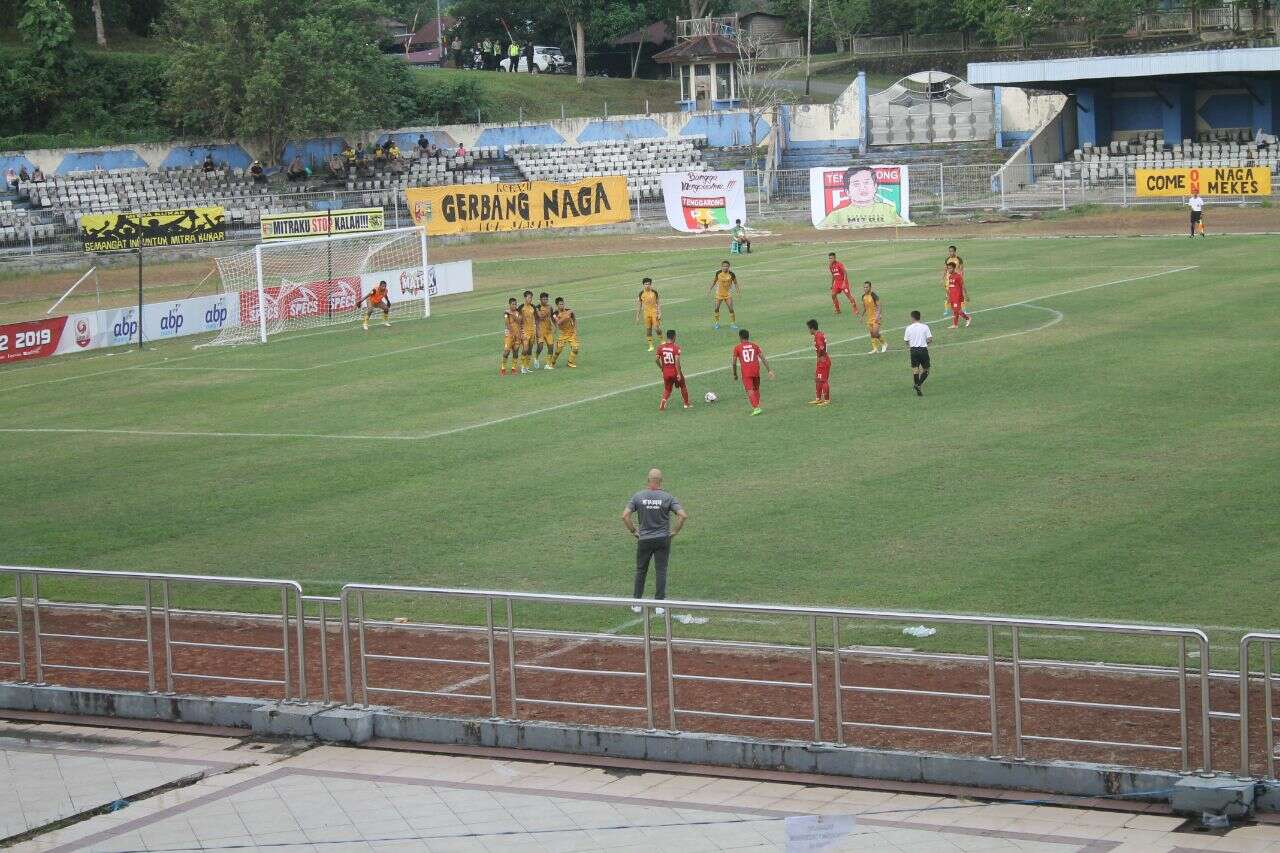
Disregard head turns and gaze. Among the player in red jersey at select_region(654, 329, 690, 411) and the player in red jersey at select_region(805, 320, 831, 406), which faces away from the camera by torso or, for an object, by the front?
the player in red jersey at select_region(654, 329, 690, 411)

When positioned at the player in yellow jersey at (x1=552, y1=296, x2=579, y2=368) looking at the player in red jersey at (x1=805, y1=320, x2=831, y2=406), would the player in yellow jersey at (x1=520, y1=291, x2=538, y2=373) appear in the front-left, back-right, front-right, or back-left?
back-right

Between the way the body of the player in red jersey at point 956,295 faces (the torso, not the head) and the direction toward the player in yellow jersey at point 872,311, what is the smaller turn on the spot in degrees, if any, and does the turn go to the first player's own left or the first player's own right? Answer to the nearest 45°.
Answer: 0° — they already face them

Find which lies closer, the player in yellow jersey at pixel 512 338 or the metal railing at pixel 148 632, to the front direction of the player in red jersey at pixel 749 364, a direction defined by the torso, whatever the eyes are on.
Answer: the player in yellow jersey

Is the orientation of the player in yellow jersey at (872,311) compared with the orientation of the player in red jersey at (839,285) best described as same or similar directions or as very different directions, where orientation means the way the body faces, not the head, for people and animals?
same or similar directions

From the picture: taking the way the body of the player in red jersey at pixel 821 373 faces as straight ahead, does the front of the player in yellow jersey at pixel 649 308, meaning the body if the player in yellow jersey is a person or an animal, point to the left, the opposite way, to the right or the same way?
to the left

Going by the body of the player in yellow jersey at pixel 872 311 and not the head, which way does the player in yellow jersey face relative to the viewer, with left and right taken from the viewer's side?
facing the viewer and to the left of the viewer

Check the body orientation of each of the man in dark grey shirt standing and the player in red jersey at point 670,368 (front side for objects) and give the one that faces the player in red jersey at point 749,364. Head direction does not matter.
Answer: the man in dark grey shirt standing

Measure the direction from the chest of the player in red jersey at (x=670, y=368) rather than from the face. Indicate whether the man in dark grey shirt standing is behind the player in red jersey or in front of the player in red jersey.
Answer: behind

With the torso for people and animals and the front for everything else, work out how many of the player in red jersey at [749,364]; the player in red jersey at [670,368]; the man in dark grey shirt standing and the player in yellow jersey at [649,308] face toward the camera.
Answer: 1

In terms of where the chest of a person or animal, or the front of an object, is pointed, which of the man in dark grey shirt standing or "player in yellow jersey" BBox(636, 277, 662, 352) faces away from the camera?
the man in dark grey shirt standing

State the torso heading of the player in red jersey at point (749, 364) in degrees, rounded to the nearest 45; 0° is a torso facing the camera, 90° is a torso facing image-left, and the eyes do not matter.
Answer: approximately 180°

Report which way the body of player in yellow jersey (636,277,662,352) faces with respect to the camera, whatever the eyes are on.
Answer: toward the camera

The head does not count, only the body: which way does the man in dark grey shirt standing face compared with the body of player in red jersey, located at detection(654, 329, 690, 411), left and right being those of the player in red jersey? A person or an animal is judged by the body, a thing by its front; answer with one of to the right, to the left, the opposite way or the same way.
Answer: the same way

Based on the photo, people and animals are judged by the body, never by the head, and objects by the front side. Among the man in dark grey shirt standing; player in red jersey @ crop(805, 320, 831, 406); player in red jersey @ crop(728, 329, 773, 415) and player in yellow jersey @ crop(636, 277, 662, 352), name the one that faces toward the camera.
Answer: the player in yellow jersey

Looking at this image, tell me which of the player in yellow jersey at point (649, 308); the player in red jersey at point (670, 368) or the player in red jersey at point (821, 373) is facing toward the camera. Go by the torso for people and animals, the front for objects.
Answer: the player in yellow jersey

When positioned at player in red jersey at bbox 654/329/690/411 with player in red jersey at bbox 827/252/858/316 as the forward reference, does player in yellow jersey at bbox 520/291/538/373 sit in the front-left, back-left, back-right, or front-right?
front-left

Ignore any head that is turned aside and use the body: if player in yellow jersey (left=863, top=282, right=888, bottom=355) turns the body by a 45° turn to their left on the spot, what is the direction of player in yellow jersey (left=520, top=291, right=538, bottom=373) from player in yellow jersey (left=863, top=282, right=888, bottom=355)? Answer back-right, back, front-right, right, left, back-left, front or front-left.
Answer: right

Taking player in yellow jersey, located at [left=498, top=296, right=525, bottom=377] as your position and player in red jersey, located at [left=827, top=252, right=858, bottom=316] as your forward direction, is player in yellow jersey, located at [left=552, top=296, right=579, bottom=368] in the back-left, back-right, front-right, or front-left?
front-right

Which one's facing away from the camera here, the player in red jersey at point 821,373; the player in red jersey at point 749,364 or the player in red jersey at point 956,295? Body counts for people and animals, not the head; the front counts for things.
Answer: the player in red jersey at point 749,364
